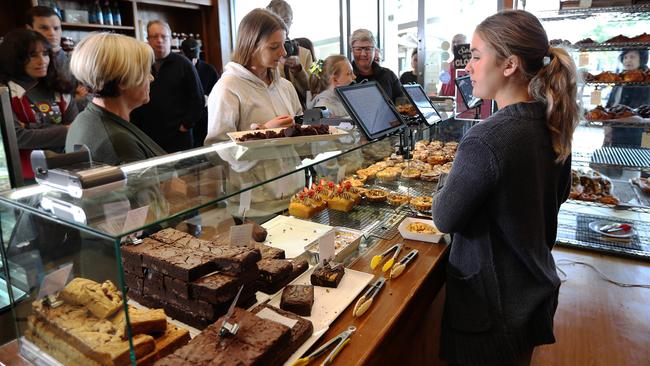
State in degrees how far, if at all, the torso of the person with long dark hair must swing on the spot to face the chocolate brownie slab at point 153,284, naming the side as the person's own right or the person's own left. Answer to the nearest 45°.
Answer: approximately 45° to the person's own right

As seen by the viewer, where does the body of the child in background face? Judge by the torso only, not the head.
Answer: to the viewer's right

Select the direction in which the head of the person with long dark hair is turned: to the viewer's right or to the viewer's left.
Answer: to the viewer's right

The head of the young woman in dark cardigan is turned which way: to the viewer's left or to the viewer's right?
to the viewer's left

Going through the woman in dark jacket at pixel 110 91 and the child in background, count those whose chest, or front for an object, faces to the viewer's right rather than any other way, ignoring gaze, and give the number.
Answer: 2

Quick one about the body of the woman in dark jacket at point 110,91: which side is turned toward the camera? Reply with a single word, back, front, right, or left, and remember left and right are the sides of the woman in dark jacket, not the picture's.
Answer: right

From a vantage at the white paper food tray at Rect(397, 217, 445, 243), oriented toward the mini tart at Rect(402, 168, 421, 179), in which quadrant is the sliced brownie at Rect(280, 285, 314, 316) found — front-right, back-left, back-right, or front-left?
back-left

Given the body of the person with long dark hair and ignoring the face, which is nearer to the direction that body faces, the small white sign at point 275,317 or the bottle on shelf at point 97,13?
the small white sign

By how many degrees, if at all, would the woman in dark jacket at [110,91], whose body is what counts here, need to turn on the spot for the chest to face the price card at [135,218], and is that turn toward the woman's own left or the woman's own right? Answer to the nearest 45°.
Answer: approximately 90° to the woman's own right

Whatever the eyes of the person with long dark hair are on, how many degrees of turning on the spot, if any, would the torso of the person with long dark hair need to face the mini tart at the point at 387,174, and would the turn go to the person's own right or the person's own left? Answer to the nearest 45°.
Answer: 0° — they already face it

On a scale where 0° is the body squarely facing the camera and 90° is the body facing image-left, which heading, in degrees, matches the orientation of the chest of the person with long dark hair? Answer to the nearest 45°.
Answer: approximately 315°
